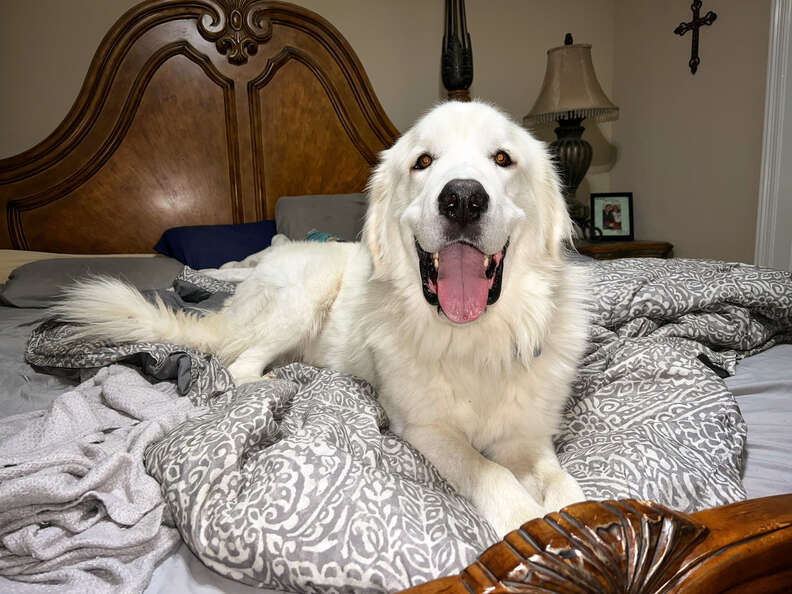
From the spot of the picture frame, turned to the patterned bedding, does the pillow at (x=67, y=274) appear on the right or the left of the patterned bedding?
right

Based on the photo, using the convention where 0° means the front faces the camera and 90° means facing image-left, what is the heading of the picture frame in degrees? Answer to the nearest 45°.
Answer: approximately 0°

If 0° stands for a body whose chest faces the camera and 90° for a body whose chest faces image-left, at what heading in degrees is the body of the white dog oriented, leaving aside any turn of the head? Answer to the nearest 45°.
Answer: approximately 315°

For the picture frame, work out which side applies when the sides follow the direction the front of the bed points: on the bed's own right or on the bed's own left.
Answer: on the bed's own left

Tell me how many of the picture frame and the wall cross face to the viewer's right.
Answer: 0

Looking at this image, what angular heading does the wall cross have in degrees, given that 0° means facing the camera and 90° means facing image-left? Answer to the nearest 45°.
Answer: approximately 45°

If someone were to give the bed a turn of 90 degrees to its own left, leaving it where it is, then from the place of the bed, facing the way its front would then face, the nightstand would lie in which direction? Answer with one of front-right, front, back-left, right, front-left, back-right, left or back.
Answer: front

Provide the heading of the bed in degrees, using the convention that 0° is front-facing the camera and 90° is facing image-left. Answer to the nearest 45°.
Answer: approximately 315°
